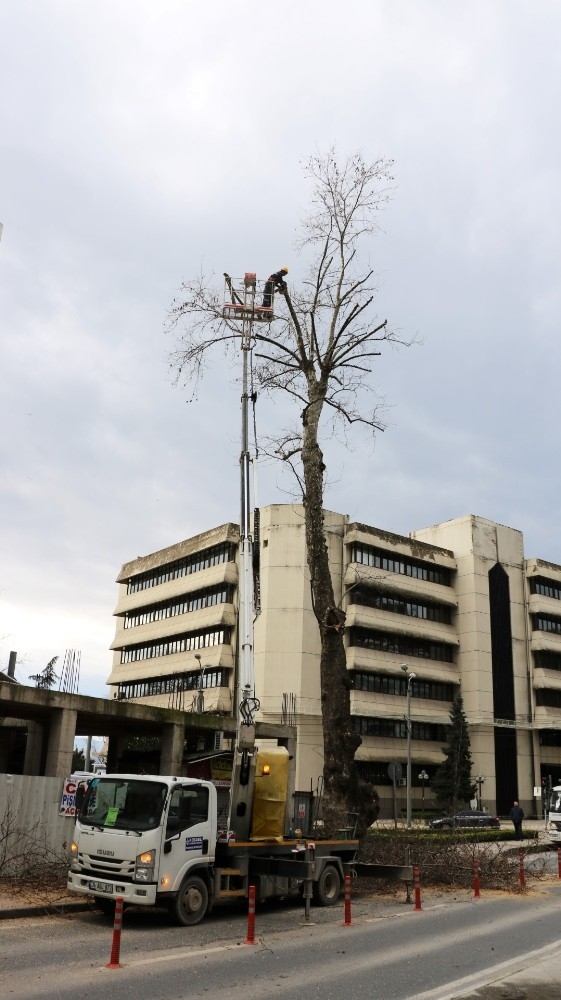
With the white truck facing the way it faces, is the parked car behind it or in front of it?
behind

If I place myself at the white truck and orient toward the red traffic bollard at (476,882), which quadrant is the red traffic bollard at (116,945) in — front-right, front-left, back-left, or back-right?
back-right

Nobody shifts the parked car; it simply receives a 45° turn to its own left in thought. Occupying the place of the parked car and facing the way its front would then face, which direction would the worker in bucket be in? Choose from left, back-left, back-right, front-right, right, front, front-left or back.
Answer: front-left

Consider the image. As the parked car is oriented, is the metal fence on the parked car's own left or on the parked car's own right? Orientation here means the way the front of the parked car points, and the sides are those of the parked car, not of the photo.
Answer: on the parked car's own left

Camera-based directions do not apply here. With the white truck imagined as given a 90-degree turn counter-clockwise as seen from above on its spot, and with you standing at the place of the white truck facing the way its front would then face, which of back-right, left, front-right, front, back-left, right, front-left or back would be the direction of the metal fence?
back

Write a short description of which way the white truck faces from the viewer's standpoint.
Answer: facing the viewer and to the left of the viewer

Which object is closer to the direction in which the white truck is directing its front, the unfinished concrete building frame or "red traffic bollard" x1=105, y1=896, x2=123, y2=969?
the red traffic bollard

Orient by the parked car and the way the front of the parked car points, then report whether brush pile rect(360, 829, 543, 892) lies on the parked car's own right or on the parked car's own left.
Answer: on the parked car's own left

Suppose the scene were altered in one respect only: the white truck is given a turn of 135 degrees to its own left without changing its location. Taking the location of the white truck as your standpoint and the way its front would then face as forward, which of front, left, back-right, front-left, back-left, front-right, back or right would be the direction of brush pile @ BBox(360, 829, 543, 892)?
front-left

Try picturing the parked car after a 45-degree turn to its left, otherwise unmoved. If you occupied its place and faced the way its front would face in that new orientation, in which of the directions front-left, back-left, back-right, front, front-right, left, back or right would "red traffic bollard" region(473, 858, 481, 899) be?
front-left

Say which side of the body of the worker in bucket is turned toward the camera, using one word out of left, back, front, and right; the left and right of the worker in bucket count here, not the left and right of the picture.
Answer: right

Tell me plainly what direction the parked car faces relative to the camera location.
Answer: facing to the left of the viewer

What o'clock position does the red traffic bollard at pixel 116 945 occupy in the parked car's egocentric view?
The red traffic bollard is roughly at 9 o'clock from the parked car.
